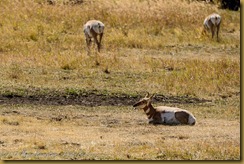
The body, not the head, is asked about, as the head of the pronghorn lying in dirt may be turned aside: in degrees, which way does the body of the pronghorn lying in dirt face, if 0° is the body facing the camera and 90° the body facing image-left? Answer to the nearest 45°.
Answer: approximately 90°
